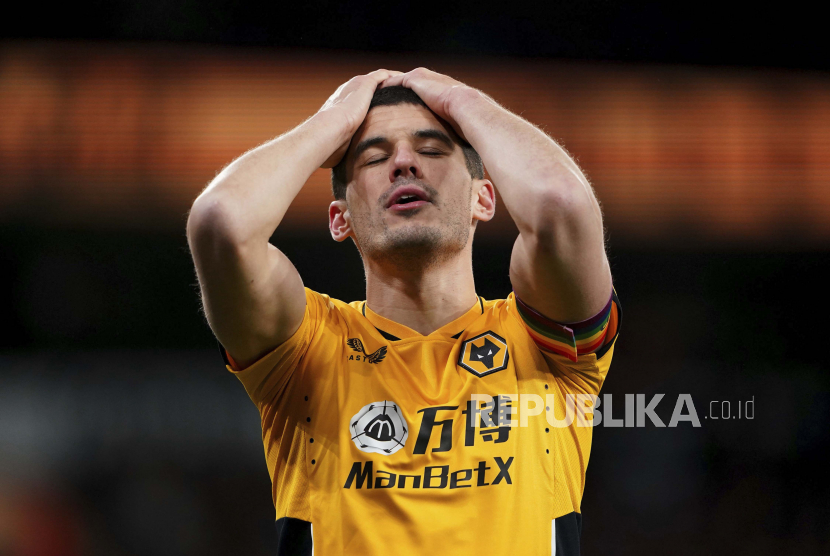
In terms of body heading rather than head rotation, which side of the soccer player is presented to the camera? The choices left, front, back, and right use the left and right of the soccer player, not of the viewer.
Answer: front
